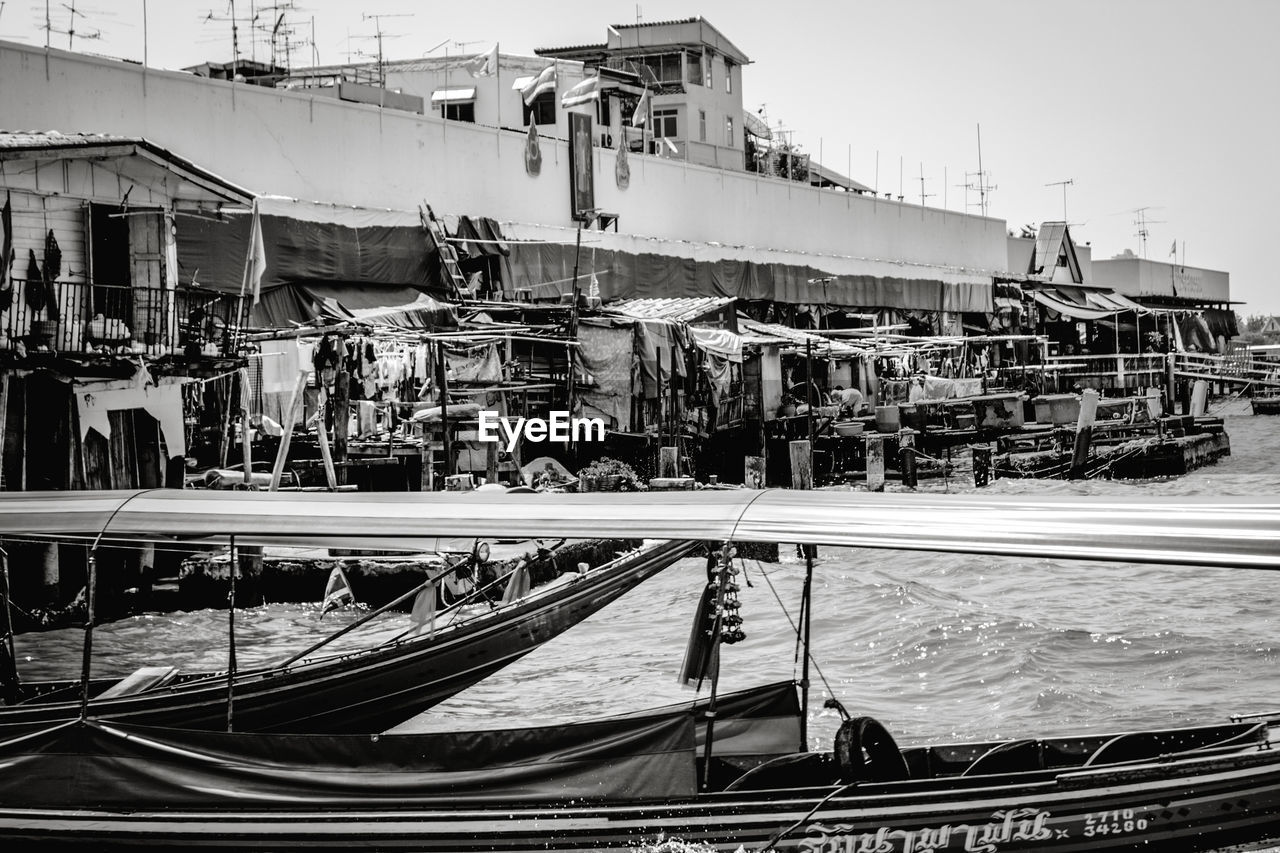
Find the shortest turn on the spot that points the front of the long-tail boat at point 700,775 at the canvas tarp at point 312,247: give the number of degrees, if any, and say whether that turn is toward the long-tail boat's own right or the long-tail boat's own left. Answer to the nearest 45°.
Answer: approximately 90° to the long-tail boat's own left

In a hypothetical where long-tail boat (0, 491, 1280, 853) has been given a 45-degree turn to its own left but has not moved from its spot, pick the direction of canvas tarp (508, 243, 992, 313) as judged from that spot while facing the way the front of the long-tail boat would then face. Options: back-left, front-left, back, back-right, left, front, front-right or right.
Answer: front-left

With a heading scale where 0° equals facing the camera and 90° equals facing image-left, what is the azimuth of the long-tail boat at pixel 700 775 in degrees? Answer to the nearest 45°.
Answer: approximately 270°

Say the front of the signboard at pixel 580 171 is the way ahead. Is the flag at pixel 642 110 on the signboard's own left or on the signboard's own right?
on the signboard's own left

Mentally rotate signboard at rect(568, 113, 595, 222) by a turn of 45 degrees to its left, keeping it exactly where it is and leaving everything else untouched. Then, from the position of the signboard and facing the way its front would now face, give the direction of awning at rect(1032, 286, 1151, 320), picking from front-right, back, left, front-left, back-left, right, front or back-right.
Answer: front-left

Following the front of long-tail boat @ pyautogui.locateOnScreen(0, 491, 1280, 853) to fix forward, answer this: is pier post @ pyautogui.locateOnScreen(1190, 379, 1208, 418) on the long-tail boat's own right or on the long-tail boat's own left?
on the long-tail boat's own left

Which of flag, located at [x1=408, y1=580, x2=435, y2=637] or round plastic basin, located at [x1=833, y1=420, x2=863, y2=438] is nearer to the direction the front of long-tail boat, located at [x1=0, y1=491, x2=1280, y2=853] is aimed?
the round plastic basin

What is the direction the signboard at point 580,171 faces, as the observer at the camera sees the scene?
facing the viewer and to the right of the viewer

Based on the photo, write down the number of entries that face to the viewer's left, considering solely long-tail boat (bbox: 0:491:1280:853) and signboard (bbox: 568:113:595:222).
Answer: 0

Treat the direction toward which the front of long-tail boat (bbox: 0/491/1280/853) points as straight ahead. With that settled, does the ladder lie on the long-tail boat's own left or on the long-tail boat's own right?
on the long-tail boat's own left

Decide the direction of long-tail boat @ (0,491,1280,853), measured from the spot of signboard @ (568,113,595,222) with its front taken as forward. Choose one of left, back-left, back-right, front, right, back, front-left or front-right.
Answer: front-right

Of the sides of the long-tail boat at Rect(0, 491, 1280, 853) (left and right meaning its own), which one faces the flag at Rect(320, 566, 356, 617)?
left

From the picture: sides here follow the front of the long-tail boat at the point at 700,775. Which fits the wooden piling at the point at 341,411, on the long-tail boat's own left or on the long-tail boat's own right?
on the long-tail boat's own left

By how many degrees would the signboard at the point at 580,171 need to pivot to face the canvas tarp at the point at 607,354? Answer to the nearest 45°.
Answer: approximately 45° to its right

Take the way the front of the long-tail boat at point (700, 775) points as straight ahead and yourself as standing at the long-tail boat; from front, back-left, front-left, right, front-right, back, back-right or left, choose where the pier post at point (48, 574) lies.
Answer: back-left
